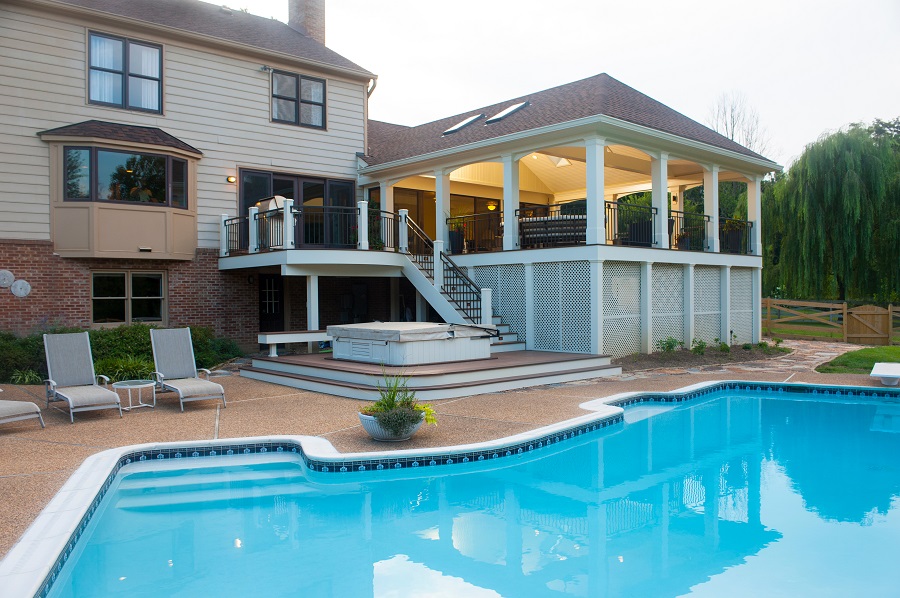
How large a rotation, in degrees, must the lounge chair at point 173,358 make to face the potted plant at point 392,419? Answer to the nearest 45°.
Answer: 0° — it already faces it

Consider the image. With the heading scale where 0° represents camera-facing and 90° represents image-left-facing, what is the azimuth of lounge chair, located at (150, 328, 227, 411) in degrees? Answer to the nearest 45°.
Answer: approximately 315°

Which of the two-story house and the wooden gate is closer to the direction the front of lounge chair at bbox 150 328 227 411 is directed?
the wooden gate

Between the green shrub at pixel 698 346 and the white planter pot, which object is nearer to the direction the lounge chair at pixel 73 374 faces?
the white planter pot

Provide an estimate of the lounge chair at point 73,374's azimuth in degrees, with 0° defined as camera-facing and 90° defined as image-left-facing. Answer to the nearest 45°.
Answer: approximately 315°

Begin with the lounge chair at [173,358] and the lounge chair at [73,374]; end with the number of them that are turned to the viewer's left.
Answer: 0

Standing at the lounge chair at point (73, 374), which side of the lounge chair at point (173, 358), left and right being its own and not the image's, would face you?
right

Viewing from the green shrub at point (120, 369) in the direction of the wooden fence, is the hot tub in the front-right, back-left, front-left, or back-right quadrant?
front-right

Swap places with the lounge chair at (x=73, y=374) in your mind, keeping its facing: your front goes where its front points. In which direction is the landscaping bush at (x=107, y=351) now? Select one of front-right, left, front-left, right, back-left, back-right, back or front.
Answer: back-left
